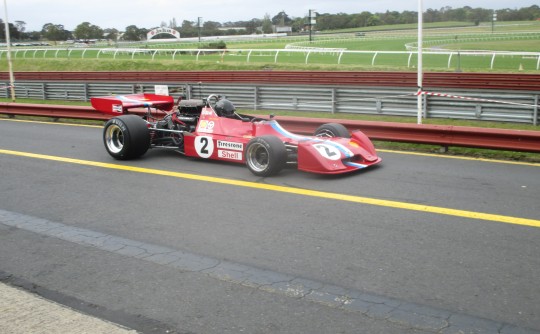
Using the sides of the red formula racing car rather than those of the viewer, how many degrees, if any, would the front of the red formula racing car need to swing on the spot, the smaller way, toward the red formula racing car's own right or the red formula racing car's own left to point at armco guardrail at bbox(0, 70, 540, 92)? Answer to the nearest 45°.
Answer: approximately 135° to the red formula racing car's own left

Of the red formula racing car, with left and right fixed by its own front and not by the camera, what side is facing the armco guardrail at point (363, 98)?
left

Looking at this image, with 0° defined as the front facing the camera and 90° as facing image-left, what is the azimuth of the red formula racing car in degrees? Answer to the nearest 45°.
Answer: approximately 315°
